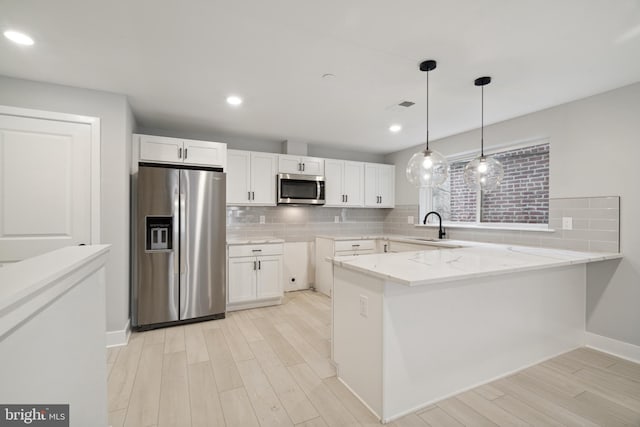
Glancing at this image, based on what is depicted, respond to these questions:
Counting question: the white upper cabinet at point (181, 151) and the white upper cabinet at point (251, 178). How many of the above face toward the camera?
2

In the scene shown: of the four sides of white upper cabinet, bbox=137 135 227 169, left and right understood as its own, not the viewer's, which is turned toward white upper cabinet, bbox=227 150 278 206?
left

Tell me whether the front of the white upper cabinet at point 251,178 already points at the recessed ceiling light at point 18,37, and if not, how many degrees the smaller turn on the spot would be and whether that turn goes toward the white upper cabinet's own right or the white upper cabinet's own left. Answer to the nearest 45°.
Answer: approximately 45° to the white upper cabinet's own right

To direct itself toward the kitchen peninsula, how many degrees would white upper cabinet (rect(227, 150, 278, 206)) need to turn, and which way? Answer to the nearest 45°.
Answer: approximately 45° to its left

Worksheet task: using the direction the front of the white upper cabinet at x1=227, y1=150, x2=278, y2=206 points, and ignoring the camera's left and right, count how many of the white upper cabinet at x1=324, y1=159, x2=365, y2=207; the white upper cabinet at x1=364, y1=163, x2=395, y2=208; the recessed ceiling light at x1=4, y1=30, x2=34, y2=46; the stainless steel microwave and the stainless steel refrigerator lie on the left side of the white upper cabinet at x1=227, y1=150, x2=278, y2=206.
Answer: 3

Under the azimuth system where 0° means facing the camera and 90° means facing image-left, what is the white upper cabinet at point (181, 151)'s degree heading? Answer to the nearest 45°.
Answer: approximately 0°

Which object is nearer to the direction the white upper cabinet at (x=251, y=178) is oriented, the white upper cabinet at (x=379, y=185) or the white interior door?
the white interior door

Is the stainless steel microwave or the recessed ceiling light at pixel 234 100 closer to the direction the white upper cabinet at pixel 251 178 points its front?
the recessed ceiling light

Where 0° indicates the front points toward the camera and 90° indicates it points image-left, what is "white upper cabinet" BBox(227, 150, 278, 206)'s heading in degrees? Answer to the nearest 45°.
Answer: approximately 0°
